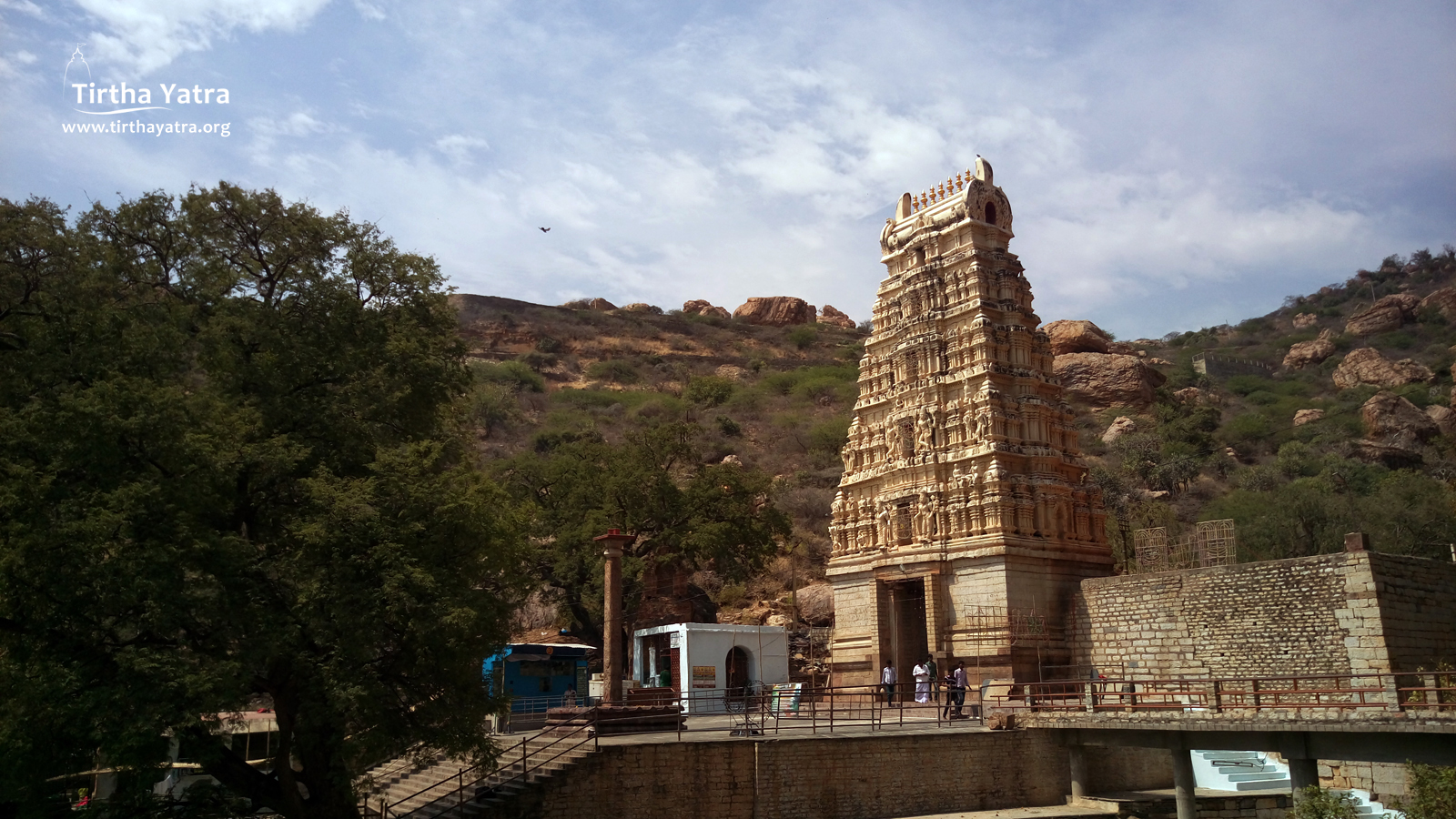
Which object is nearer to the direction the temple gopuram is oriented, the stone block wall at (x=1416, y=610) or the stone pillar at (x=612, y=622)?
the stone pillar

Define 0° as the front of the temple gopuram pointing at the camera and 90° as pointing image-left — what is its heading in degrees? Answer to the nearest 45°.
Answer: approximately 45°

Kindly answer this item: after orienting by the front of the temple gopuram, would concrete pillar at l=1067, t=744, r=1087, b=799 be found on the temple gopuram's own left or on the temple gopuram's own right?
on the temple gopuram's own left

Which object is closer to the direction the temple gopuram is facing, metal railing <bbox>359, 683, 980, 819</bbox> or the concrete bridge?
the metal railing

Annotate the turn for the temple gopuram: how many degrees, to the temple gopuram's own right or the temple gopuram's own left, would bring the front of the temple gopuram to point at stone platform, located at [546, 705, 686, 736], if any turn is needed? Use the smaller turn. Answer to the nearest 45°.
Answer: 0° — it already faces it

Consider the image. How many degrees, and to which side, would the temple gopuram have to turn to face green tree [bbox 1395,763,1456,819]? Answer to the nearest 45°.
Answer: approximately 90° to its left

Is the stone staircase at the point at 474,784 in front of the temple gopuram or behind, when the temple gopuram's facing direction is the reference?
in front

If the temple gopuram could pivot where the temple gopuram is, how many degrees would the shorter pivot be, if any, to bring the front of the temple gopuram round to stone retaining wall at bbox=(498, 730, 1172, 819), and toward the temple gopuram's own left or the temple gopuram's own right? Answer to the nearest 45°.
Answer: approximately 45° to the temple gopuram's own left

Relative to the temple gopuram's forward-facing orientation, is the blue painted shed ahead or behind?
ahead

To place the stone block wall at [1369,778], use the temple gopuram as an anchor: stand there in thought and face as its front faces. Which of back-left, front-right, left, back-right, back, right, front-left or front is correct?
left
